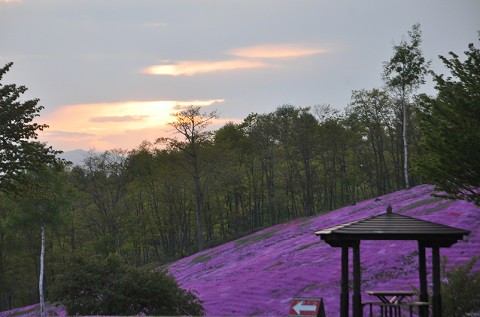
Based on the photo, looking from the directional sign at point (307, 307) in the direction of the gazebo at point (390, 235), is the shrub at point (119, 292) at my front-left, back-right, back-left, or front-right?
back-left

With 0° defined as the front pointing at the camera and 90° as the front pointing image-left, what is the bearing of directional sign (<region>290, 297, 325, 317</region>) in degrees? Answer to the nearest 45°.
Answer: approximately 0°

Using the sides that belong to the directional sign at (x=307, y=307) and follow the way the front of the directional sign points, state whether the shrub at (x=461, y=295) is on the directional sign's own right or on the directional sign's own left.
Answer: on the directional sign's own left

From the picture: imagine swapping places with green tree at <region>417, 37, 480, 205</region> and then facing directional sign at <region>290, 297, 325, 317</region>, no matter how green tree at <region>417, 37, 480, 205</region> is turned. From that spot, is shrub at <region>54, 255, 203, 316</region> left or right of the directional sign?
right

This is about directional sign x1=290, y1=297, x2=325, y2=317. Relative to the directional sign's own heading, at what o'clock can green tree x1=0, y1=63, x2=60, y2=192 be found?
The green tree is roughly at 4 o'clock from the directional sign.

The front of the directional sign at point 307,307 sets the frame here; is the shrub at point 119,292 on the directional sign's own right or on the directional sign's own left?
on the directional sign's own right

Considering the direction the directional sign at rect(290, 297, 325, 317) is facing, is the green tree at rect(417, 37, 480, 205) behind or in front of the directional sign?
behind
